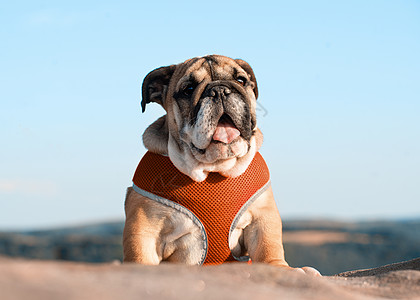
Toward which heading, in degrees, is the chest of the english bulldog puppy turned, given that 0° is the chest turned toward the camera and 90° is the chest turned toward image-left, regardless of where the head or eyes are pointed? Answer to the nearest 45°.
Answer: approximately 0°
